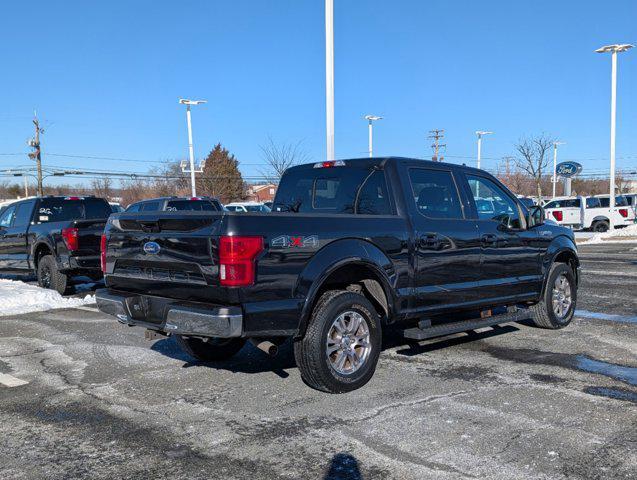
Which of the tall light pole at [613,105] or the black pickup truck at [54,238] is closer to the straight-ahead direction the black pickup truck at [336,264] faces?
the tall light pole

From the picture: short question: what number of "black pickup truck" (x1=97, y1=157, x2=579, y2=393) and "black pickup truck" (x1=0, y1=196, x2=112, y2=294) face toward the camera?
0

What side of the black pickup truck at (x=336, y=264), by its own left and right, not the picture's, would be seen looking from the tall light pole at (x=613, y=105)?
front

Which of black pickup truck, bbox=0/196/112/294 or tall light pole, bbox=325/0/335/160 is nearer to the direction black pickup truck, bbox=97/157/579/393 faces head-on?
the tall light pole

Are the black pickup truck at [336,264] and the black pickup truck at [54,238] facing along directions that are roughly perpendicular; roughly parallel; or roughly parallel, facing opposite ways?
roughly perpendicular

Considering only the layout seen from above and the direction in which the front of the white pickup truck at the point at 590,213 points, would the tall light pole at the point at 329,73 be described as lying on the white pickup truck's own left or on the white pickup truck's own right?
on the white pickup truck's own left

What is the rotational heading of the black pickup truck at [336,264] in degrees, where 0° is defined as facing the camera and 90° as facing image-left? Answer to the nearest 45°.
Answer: approximately 225°

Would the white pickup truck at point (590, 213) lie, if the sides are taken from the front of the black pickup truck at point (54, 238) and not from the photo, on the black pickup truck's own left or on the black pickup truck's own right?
on the black pickup truck's own right

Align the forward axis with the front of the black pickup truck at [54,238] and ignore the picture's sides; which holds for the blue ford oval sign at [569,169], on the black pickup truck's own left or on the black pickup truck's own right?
on the black pickup truck's own right

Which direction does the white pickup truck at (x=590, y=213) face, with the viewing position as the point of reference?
facing away from the viewer and to the left of the viewer

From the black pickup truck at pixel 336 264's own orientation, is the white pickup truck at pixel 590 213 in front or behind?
in front

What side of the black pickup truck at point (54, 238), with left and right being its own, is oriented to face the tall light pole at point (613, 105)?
right

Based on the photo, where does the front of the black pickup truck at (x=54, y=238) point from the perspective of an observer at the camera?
facing away from the viewer and to the left of the viewer
